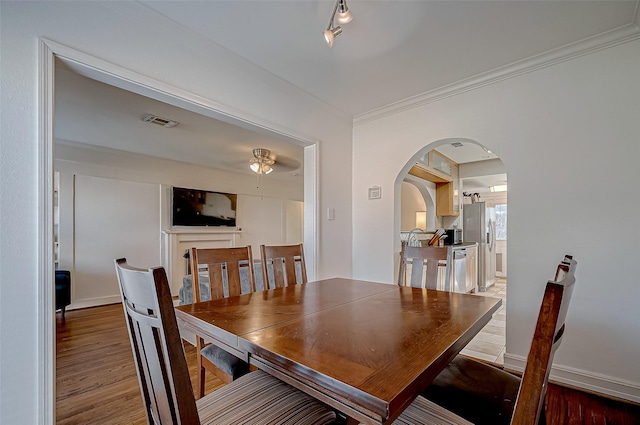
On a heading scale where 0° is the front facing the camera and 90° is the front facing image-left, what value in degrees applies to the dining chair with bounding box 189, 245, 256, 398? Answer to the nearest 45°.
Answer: approximately 315°

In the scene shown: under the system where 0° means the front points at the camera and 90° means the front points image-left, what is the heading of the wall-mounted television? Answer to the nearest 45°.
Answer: approximately 315°

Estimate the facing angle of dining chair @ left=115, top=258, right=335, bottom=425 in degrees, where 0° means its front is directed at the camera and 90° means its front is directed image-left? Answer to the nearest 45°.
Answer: approximately 225°

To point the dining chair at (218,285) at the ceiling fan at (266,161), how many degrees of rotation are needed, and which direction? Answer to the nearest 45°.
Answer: approximately 135° to its left

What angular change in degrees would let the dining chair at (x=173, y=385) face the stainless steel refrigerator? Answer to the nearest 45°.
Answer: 0° — it already faces it

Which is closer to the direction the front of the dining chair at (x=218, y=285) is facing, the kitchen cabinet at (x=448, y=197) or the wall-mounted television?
the kitchen cabinet

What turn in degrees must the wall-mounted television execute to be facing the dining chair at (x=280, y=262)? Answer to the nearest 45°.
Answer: approximately 45° to its right

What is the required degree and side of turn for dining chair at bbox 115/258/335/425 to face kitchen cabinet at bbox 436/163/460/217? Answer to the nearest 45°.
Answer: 0° — it already faces it
